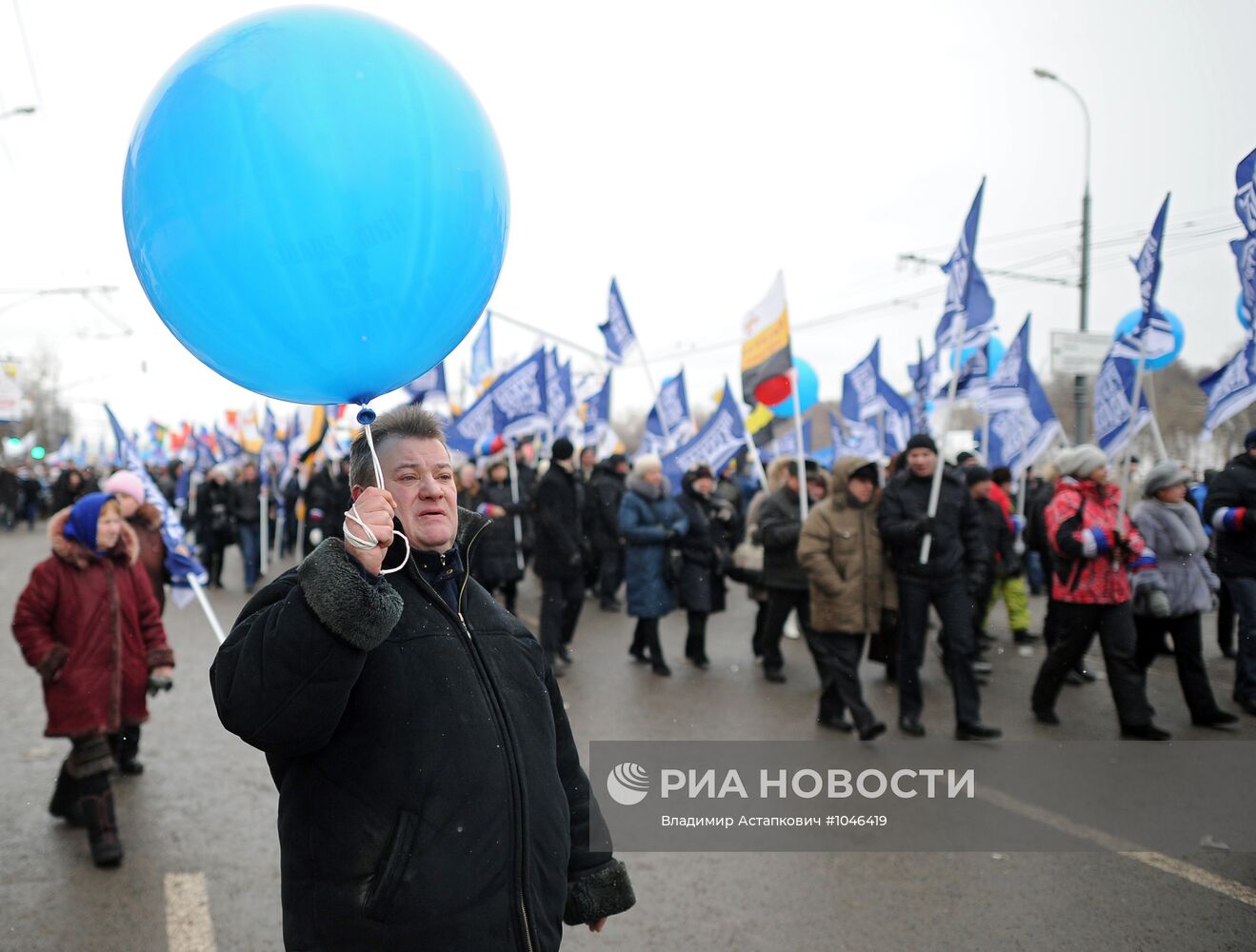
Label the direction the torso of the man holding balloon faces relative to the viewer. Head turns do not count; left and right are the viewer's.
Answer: facing the viewer and to the right of the viewer

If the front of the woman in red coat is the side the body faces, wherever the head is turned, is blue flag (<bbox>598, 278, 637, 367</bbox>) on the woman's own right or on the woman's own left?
on the woman's own left

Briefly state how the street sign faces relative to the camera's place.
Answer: facing the viewer

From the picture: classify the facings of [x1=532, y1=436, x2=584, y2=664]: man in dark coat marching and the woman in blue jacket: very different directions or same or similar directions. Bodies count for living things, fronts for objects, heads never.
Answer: same or similar directions

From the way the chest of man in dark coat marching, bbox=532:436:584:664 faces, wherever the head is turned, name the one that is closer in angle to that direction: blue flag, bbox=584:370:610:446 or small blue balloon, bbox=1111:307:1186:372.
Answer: the small blue balloon

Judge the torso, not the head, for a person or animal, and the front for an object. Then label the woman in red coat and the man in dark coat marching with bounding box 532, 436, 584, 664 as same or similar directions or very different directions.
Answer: same or similar directions

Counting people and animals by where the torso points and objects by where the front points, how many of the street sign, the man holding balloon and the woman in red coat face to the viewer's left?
0

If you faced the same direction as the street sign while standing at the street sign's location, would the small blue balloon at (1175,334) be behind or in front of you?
in front

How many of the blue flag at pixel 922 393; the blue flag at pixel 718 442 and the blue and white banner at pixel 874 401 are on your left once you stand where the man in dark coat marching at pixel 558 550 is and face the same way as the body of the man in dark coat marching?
3
